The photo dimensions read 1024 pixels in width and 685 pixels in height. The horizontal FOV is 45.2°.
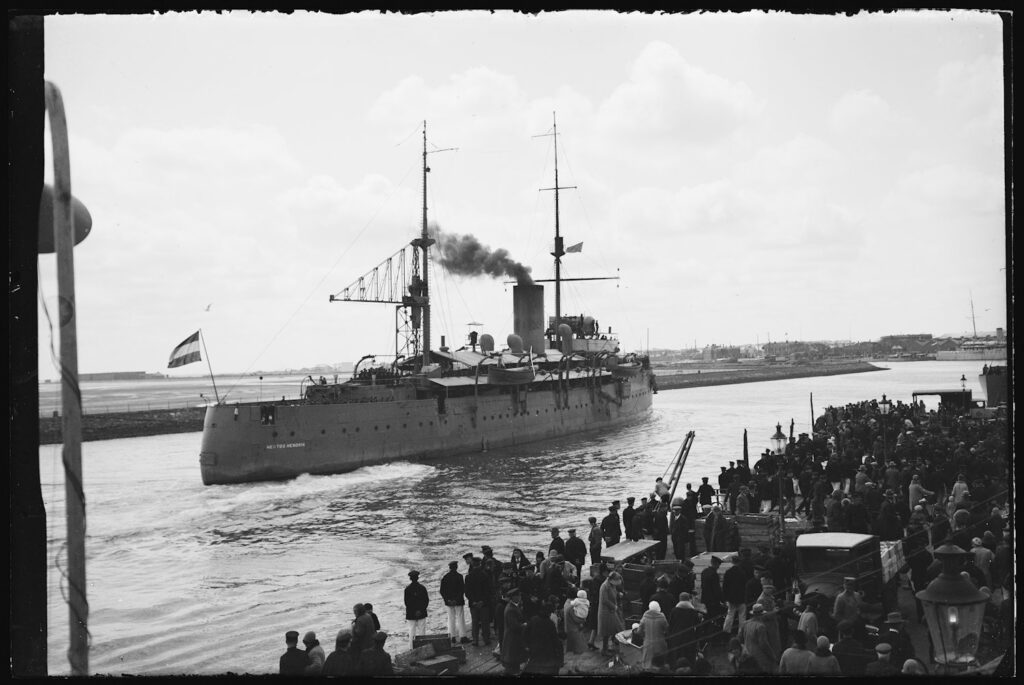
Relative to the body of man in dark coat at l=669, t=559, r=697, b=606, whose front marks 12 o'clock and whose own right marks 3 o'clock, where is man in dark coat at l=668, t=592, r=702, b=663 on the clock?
man in dark coat at l=668, t=592, r=702, b=663 is roughly at 6 o'clock from man in dark coat at l=669, t=559, r=697, b=606.

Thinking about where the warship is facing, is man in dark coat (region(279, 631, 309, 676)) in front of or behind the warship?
behind

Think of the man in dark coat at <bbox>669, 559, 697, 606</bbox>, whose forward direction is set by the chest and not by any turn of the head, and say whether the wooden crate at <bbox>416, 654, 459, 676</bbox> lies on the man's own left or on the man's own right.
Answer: on the man's own left

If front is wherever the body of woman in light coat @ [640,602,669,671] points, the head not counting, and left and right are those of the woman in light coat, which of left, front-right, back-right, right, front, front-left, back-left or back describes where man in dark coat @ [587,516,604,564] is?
front

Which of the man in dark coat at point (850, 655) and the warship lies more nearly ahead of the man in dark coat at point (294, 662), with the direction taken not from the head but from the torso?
the warship

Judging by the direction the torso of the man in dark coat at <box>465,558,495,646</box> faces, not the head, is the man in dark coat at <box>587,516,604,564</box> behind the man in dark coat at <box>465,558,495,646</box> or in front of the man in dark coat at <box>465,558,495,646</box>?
in front

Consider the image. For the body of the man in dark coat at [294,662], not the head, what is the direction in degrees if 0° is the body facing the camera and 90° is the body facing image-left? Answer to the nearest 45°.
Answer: approximately 180°

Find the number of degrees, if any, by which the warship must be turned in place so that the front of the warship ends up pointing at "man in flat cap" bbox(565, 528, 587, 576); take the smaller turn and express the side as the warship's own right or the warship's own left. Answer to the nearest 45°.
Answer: approximately 135° to the warship's own right

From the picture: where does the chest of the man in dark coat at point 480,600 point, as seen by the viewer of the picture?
away from the camera

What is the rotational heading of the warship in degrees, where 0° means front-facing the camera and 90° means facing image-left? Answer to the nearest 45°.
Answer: approximately 225°

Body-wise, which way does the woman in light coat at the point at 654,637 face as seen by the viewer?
away from the camera

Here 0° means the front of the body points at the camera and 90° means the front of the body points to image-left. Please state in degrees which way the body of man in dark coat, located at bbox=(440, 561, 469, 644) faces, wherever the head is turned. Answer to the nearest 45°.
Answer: approximately 180°

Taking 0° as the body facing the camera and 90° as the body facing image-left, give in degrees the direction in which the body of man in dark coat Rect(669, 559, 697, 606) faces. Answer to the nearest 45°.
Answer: approximately 180°
